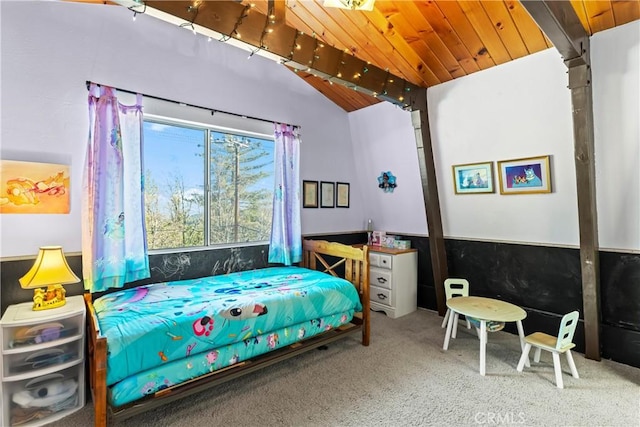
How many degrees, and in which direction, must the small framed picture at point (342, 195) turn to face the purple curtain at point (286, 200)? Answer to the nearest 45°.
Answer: approximately 90° to its right

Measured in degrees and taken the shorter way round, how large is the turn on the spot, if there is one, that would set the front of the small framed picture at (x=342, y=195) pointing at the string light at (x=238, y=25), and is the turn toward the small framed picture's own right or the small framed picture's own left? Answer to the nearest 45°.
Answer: approximately 45° to the small framed picture's own right

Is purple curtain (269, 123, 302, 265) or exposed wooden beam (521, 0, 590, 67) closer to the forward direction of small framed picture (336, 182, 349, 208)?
the exposed wooden beam

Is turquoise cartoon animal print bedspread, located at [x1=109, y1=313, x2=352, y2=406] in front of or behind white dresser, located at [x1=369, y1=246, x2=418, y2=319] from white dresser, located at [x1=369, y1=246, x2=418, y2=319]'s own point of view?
in front

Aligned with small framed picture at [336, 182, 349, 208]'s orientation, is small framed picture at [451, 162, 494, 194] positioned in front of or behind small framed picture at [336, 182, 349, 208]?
in front

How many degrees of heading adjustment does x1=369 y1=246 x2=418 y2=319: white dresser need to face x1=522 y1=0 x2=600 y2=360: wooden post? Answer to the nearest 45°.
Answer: approximately 90° to its left

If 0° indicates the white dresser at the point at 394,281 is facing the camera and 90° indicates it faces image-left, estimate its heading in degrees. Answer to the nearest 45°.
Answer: approximately 45°

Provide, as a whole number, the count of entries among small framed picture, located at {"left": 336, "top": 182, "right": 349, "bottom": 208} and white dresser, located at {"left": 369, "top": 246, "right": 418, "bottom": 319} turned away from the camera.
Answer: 0
